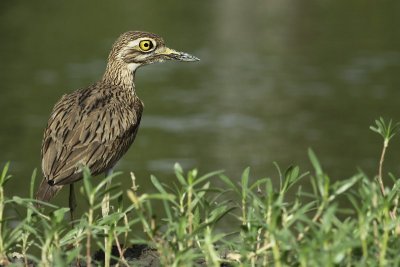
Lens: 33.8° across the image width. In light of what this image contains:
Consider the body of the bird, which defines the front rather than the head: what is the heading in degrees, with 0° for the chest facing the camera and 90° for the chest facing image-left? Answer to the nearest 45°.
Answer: approximately 225°
